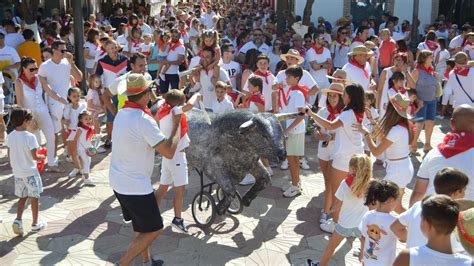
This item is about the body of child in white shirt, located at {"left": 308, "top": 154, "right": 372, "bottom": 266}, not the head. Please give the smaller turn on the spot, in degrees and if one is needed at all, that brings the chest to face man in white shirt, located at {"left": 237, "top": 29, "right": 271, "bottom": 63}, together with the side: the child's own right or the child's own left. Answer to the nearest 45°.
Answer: approximately 45° to the child's own right

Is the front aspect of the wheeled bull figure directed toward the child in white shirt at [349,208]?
yes

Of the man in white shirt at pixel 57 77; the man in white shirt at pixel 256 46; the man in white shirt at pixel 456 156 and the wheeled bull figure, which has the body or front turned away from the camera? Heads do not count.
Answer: the man in white shirt at pixel 456 156

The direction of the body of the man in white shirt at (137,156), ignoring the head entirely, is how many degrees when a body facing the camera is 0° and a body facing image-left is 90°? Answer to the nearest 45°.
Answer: approximately 225°

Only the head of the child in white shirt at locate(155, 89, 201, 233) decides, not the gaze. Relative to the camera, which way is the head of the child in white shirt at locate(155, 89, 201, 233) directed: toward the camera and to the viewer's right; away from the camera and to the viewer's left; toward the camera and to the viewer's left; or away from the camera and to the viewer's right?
away from the camera and to the viewer's right

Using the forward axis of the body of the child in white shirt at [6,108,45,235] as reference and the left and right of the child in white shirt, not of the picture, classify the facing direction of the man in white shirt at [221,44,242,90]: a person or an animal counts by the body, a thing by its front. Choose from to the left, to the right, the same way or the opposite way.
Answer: the opposite way

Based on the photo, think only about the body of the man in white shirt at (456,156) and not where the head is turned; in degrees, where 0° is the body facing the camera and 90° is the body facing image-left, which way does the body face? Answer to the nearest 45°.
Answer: approximately 180°

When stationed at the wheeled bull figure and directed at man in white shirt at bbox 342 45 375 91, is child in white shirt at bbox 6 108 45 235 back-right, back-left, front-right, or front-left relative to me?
back-left

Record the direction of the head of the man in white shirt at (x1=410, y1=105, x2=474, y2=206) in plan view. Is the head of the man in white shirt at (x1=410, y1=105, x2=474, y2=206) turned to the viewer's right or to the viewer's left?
to the viewer's left

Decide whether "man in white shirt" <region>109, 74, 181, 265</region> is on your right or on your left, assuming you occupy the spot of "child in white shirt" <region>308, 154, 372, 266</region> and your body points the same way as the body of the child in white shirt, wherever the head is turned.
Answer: on your left
